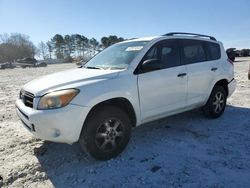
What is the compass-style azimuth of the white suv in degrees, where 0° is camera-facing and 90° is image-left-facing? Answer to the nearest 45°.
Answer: approximately 45°
